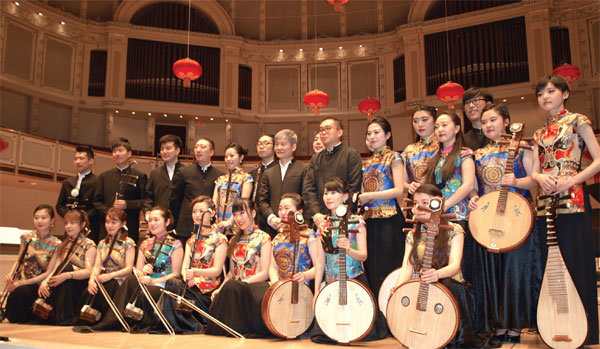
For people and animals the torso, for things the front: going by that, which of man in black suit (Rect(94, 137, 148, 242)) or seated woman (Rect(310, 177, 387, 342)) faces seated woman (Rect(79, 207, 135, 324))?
the man in black suit

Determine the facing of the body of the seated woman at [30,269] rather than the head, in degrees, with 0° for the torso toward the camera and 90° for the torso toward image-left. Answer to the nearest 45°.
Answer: approximately 45°

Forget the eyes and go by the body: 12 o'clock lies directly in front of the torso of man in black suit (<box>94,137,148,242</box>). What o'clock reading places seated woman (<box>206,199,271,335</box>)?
The seated woman is roughly at 11 o'clock from the man in black suit.

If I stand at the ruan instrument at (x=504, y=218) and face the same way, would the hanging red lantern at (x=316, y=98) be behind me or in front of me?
behind

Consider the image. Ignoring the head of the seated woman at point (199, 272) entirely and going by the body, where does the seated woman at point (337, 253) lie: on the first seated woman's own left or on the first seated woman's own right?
on the first seated woman's own left

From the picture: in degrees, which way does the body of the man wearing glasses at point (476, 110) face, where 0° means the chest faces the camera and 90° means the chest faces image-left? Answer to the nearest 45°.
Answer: approximately 45°

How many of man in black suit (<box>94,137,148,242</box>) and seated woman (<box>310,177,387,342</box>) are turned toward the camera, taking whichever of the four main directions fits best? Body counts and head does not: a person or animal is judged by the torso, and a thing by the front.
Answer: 2

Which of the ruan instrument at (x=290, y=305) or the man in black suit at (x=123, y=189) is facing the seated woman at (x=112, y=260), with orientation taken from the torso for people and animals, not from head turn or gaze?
the man in black suit

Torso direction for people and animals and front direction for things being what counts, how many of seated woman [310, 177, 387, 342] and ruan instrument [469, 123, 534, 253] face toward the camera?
2

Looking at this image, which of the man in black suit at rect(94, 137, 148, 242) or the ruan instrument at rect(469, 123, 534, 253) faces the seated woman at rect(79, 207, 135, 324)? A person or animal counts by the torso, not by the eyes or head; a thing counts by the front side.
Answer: the man in black suit

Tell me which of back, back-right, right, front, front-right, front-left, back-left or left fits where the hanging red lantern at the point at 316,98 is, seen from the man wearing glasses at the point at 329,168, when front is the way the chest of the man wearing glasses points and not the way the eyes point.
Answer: back-right
